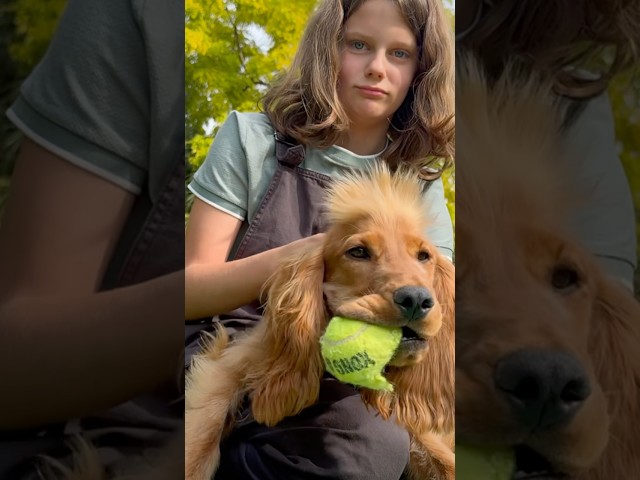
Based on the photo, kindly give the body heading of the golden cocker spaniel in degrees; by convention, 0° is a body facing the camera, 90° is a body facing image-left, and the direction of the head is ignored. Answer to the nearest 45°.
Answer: approximately 315°
